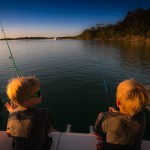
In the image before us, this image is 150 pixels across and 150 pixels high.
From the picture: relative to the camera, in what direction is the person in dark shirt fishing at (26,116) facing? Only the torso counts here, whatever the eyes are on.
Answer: away from the camera

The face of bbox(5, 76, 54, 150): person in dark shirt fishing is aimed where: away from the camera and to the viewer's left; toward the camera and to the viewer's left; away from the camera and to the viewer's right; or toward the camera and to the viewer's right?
away from the camera and to the viewer's right

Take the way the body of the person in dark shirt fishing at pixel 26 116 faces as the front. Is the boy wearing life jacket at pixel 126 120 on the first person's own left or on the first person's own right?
on the first person's own right

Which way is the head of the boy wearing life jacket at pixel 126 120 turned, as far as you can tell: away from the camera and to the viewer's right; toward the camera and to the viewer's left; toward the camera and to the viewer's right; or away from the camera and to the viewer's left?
away from the camera and to the viewer's left
